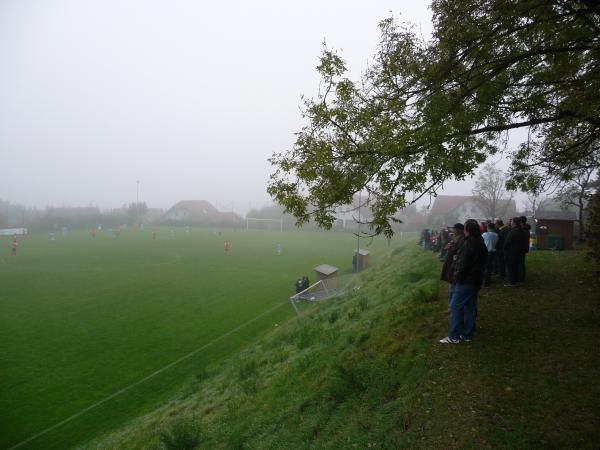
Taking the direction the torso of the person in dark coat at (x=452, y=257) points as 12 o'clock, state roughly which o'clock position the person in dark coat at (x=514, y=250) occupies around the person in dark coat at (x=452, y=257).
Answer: the person in dark coat at (x=514, y=250) is roughly at 4 o'clock from the person in dark coat at (x=452, y=257).

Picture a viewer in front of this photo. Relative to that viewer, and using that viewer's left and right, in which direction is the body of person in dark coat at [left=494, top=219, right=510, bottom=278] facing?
facing to the left of the viewer

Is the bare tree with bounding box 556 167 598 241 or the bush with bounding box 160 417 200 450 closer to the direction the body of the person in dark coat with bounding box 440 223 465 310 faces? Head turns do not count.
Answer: the bush

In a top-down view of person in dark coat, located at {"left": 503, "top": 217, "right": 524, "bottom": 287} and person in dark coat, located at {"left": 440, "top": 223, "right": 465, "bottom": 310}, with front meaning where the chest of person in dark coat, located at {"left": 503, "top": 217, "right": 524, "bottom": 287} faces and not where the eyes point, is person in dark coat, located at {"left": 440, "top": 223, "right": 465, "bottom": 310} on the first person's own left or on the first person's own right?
on the first person's own left

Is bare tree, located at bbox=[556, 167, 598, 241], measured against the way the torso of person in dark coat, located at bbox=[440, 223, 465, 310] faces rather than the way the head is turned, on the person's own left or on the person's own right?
on the person's own right

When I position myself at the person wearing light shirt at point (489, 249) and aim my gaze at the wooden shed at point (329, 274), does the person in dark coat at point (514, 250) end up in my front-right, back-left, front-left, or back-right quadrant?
back-right

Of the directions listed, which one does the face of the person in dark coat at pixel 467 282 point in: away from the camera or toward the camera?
away from the camera

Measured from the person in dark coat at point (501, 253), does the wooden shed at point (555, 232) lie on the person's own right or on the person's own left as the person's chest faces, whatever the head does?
on the person's own right

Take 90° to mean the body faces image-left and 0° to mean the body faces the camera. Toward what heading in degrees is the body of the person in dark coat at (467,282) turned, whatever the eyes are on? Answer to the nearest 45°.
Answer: approximately 90°

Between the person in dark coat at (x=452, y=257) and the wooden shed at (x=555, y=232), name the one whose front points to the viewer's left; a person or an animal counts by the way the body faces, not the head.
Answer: the person in dark coat

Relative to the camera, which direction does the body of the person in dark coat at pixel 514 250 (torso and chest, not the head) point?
to the viewer's left

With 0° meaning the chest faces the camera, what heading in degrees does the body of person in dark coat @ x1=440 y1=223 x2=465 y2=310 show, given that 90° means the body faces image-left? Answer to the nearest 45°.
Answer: approximately 90°

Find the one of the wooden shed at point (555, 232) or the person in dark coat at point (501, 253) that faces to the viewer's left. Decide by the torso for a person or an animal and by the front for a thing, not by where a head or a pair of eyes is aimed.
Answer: the person in dark coat

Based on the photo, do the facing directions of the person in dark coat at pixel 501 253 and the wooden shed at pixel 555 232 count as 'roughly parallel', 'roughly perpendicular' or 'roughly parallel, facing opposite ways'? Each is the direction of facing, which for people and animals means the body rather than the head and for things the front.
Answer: roughly perpendicular
